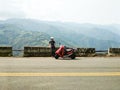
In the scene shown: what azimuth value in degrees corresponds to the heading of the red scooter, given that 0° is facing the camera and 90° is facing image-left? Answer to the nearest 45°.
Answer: approximately 90°

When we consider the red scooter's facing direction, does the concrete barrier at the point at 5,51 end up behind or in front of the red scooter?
in front
